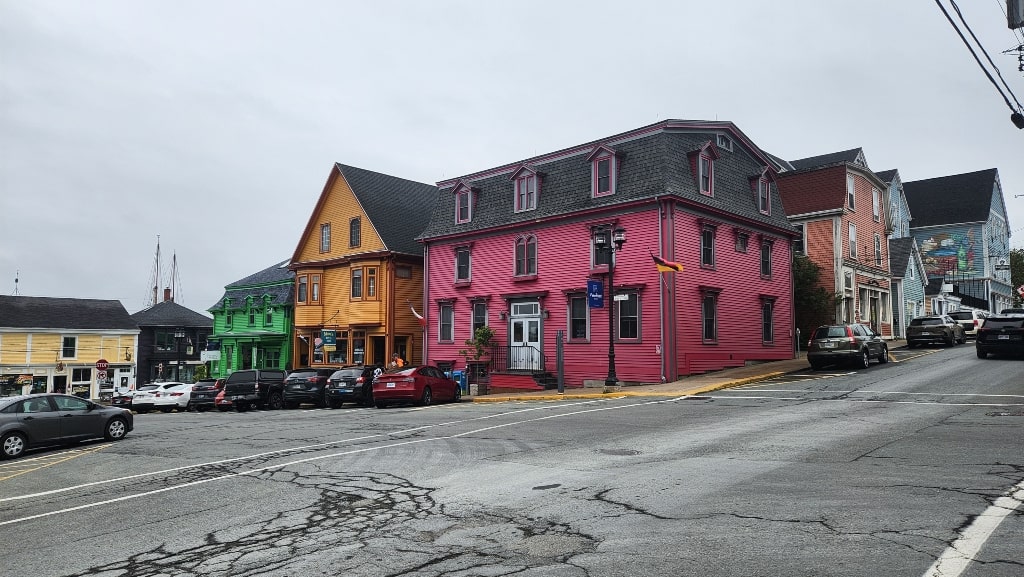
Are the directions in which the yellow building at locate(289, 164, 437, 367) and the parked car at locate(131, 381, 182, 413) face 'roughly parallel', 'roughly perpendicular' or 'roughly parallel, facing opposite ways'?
roughly parallel, facing opposite ways

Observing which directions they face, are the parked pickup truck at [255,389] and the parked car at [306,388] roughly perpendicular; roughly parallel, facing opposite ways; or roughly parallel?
roughly parallel

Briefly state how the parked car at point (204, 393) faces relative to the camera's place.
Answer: facing away from the viewer and to the right of the viewer

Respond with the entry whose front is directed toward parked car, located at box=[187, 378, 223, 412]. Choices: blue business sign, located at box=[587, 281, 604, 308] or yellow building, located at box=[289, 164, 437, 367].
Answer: the yellow building

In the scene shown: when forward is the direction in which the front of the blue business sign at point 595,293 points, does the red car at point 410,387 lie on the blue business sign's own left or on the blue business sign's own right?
on the blue business sign's own right

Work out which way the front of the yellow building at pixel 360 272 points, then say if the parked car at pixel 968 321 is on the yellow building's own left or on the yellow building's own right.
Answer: on the yellow building's own left

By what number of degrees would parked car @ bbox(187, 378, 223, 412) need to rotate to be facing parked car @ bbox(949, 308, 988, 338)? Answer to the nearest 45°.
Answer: approximately 45° to its right

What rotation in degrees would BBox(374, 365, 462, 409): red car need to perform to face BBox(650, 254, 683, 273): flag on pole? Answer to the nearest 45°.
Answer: approximately 45° to its right

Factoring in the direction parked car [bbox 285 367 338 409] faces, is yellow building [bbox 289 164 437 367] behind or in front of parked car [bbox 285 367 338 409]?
in front

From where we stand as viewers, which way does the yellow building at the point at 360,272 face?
facing the viewer and to the left of the viewer

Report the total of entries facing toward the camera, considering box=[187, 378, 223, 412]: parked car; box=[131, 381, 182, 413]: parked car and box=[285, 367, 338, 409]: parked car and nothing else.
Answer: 0

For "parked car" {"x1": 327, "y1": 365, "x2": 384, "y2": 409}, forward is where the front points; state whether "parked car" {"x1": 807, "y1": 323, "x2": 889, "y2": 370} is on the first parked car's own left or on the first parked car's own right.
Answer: on the first parked car's own right

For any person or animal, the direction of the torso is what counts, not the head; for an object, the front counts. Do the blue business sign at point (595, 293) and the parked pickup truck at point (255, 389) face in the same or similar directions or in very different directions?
very different directions

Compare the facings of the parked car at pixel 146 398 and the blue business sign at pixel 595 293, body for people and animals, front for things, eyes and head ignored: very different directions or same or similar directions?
very different directions

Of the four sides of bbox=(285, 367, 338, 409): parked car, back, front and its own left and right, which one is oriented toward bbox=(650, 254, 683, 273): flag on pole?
right

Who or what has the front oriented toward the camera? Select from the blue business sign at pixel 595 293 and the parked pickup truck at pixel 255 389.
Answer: the blue business sign

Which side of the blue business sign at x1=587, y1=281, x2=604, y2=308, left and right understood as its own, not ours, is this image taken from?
front

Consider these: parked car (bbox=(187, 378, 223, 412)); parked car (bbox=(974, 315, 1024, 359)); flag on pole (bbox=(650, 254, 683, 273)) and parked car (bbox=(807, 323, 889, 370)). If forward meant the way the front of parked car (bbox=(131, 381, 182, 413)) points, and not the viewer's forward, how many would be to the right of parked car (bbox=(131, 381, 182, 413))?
4
